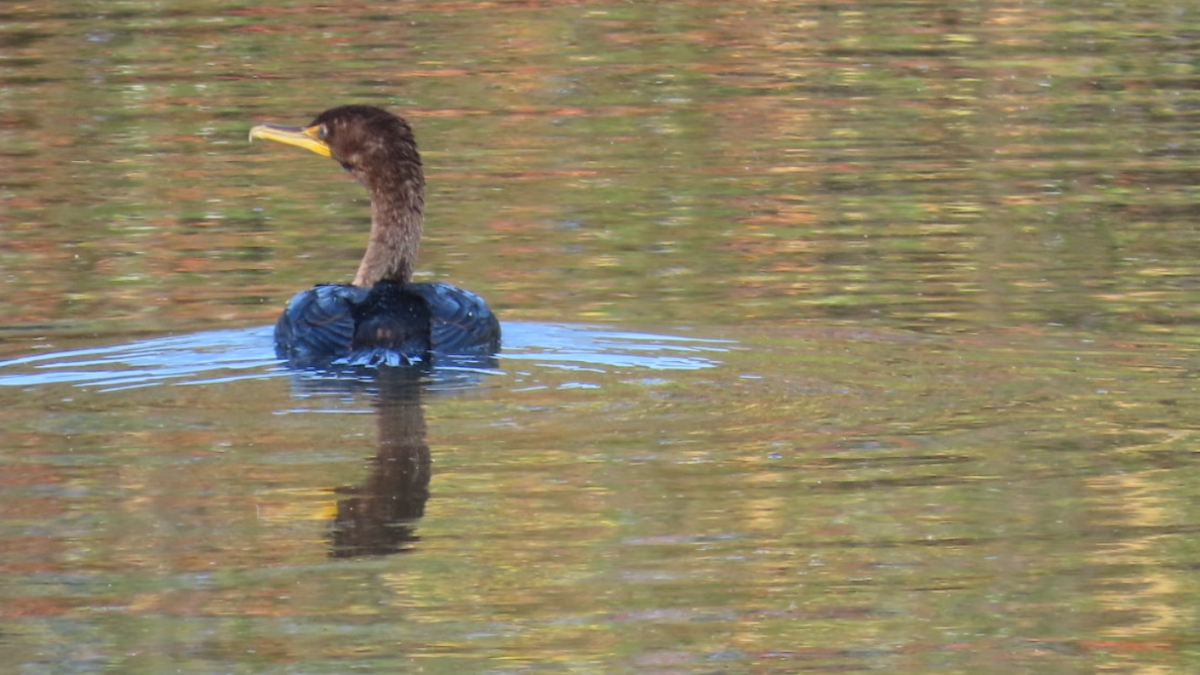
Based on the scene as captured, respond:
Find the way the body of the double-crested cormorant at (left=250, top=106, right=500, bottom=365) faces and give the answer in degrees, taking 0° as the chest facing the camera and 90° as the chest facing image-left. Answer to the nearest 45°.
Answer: approximately 180°
